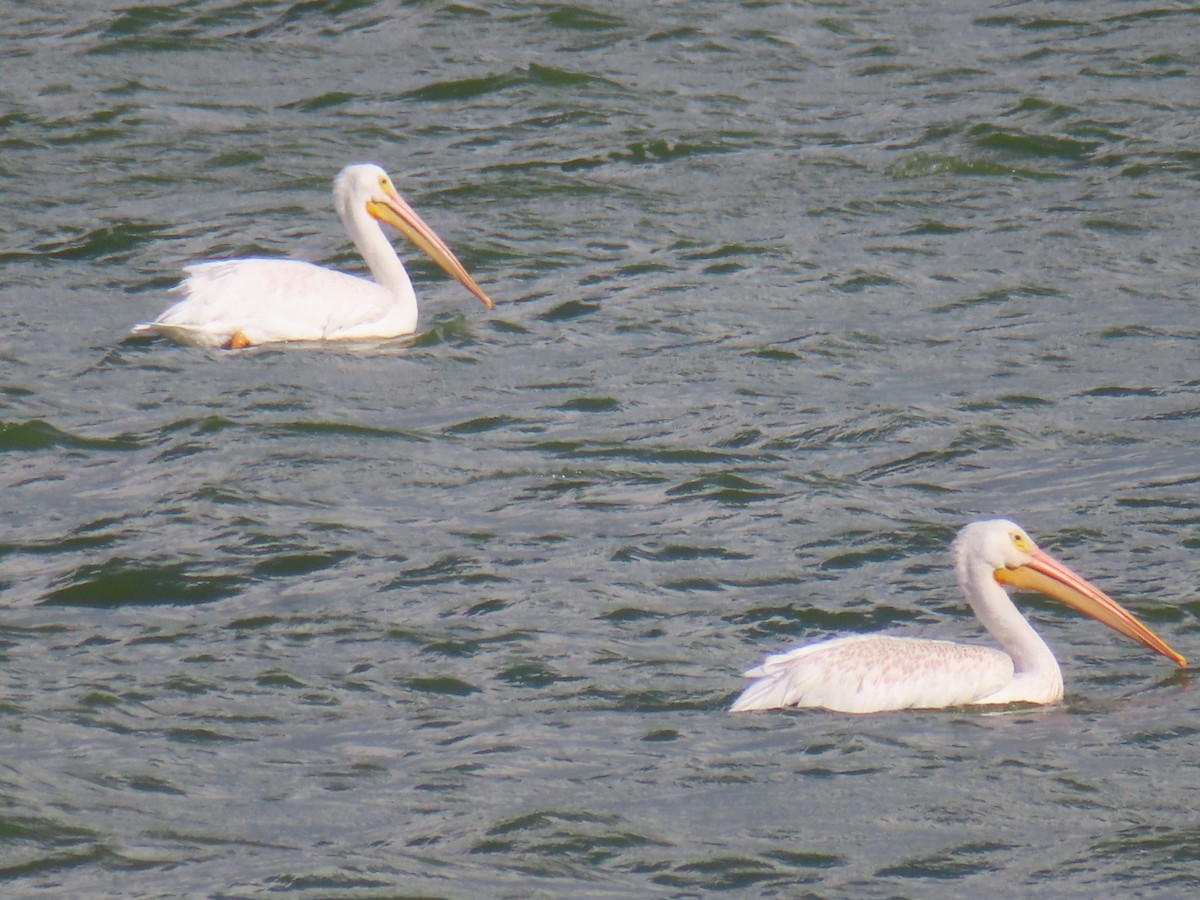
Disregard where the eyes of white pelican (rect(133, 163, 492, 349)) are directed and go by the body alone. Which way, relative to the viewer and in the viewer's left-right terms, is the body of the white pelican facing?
facing to the right of the viewer
